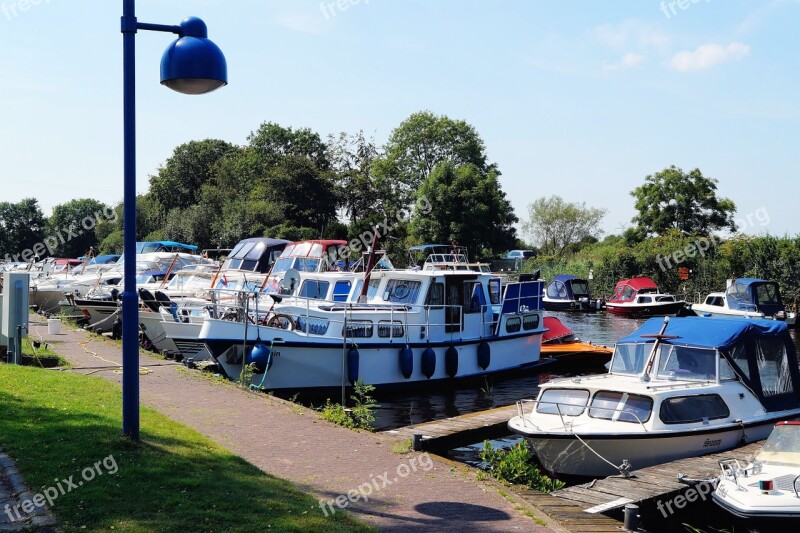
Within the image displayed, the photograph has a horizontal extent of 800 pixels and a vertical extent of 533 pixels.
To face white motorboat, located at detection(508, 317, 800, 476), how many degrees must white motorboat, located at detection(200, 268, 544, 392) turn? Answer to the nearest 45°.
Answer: approximately 90° to its left

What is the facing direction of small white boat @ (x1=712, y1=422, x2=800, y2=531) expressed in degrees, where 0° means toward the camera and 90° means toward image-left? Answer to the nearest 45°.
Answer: approximately 45°

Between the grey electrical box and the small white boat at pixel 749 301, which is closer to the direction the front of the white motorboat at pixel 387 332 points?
the grey electrical box

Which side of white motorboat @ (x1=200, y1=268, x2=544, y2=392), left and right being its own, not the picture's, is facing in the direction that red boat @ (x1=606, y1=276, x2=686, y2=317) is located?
back

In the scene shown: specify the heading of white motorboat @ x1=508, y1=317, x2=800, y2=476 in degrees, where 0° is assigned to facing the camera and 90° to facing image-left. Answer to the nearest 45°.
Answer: approximately 45°

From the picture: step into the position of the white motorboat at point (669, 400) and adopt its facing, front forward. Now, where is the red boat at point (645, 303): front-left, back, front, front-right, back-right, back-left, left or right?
back-right
